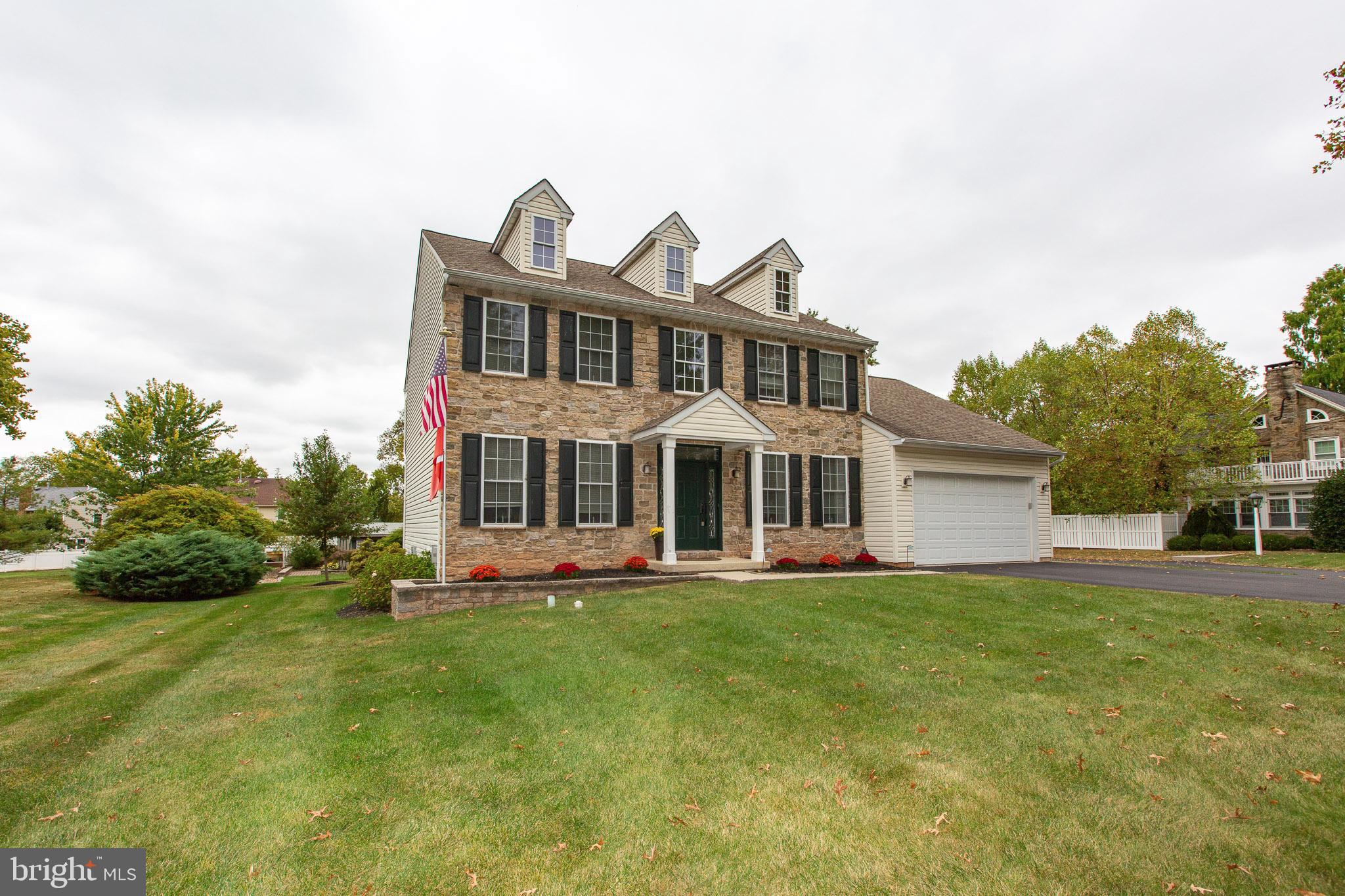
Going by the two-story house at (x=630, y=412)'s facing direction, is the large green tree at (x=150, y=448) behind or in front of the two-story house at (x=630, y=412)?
behind

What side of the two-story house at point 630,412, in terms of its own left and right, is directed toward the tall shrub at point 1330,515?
left

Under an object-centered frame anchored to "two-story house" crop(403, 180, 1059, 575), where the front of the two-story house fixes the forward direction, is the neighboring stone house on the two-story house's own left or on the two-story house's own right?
on the two-story house's own left

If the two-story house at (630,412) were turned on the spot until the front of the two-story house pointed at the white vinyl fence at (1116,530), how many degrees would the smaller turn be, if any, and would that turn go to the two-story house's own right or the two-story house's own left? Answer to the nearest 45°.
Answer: approximately 90° to the two-story house's own left

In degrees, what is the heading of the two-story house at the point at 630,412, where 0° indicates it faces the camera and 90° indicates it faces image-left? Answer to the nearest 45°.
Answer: approximately 315°

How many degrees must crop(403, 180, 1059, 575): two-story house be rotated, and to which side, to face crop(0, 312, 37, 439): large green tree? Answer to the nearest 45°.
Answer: approximately 135° to its right

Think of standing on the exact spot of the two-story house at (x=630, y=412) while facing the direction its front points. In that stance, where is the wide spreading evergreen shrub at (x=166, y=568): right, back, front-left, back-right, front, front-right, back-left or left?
back-right

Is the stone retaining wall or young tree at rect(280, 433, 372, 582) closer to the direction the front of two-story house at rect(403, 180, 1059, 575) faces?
the stone retaining wall
